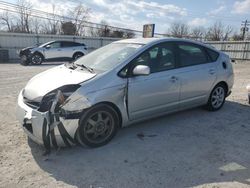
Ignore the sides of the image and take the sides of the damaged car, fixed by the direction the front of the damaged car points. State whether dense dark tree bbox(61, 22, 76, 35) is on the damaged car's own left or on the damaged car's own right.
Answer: on the damaged car's own right

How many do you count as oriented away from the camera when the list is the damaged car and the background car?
0

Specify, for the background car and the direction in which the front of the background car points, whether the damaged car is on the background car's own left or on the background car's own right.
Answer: on the background car's own left

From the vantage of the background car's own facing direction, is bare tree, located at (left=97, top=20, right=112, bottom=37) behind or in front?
behind

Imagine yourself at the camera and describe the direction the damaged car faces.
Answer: facing the viewer and to the left of the viewer

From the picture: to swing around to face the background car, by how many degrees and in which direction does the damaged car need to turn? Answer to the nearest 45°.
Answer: approximately 135° to its right

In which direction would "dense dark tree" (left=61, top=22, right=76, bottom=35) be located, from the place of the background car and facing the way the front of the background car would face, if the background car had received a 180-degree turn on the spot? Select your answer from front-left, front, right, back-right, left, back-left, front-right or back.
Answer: front-left

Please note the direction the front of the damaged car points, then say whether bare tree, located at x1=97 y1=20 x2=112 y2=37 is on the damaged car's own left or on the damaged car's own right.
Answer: on the damaged car's own right
